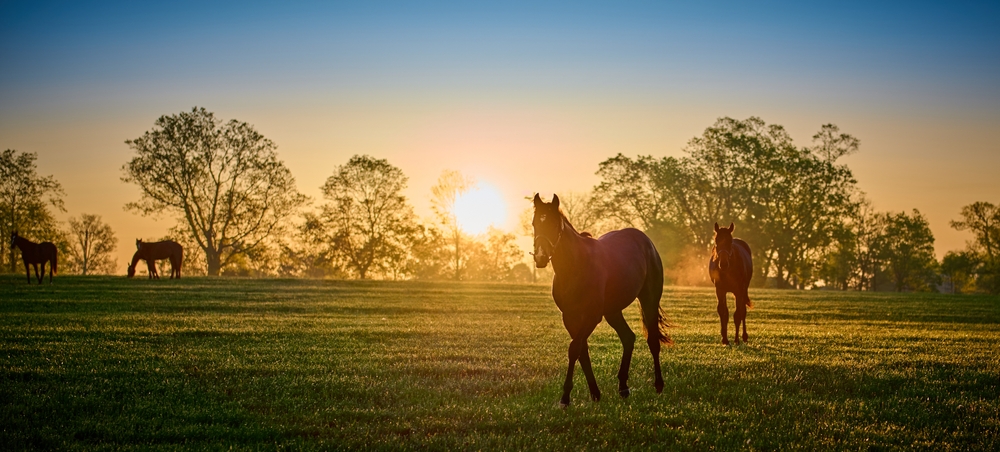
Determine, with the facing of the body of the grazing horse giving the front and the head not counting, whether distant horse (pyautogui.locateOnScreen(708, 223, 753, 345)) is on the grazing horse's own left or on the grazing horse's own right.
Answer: on the grazing horse's own left

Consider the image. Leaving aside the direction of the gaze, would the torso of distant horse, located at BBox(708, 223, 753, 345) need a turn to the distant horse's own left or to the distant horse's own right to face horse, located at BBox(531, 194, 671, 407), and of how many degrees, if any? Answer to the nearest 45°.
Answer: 0° — it already faces it

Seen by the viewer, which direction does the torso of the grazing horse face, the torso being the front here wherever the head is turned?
to the viewer's left

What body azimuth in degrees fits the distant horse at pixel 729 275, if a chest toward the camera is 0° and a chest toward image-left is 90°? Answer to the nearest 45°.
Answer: approximately 0°

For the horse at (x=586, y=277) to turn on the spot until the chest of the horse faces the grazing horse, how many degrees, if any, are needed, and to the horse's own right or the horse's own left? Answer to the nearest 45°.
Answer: approximately 90° to the horse's own right

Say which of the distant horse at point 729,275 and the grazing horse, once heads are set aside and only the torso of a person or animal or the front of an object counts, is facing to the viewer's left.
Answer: the grazing horse

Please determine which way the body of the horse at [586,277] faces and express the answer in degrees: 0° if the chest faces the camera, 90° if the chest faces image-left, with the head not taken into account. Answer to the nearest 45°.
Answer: approximately 45°

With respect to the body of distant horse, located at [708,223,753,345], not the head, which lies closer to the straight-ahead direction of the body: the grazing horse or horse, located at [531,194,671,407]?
the horse

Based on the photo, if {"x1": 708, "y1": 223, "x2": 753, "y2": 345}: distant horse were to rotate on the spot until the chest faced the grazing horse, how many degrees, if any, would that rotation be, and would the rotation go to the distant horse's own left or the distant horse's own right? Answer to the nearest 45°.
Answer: approximately 135° to the distant horse's own right

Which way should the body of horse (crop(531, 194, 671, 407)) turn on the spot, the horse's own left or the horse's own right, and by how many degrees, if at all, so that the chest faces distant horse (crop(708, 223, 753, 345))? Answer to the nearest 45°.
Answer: approximately 135° to the horse's own right

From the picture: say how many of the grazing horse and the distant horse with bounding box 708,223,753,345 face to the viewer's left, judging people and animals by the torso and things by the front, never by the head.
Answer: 1

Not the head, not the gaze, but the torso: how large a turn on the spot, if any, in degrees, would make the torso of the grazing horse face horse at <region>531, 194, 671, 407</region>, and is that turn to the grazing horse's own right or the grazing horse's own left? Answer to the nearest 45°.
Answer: approximately 90° to the grazing horse's own left
